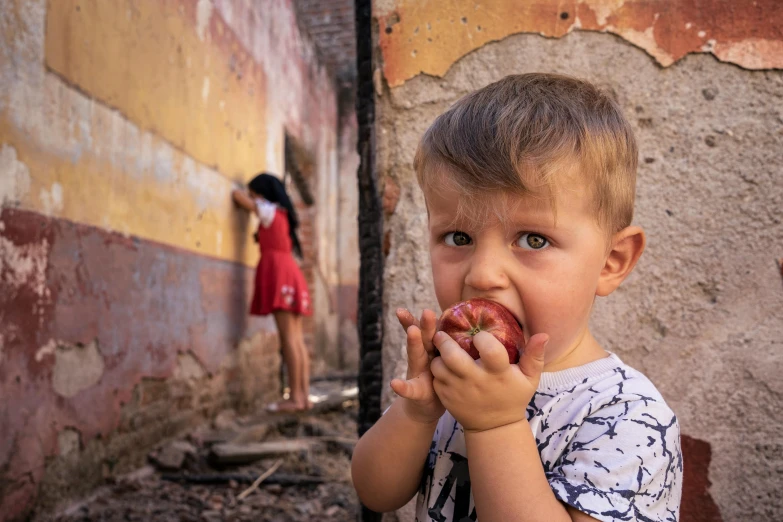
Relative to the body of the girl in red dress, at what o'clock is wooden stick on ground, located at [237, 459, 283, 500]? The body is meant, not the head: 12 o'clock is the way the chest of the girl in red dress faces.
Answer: The wooden stick on ground is roughly at 9 o'clock from the girl in red dress.

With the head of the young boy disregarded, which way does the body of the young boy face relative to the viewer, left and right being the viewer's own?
facing the viewer and to the left of the viewer

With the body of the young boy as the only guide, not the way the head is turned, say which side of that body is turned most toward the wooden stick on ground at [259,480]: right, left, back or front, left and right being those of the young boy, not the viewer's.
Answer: right

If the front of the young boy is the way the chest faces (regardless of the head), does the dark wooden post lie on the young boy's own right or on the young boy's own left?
on the young boy's own right

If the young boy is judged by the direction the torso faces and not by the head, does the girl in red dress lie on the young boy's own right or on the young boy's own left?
on the young boy's own right
